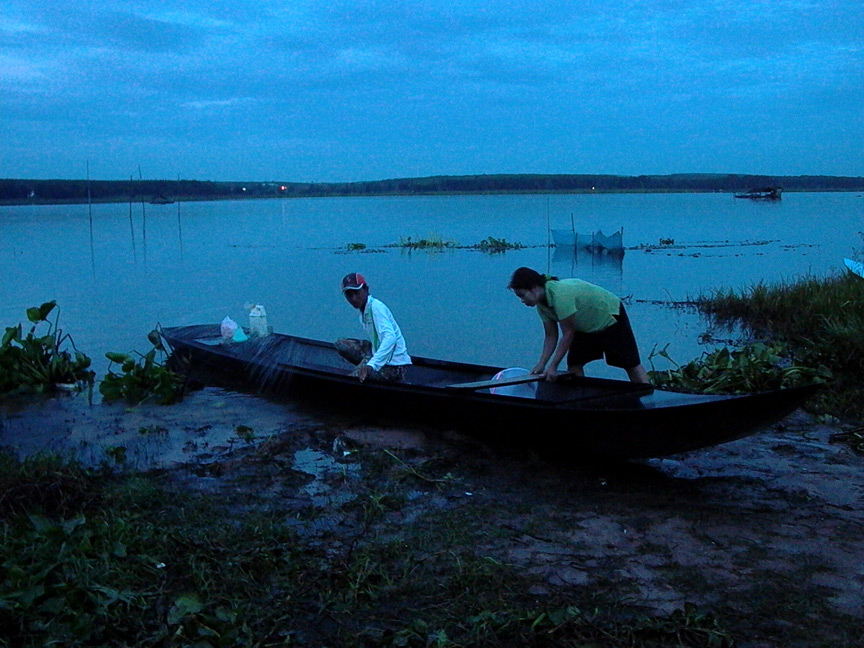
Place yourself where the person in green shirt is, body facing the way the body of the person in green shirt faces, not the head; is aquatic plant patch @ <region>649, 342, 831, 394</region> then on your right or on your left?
on your right

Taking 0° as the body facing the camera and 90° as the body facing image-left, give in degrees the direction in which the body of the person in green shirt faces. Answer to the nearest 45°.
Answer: approximately 90°

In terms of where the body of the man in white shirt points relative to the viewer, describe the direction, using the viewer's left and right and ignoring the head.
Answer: facing the viewer and to the left of the viewer

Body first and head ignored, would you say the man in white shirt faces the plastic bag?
no

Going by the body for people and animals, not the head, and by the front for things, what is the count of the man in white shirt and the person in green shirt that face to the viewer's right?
0

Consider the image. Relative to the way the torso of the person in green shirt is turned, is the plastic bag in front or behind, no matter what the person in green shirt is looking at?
in front

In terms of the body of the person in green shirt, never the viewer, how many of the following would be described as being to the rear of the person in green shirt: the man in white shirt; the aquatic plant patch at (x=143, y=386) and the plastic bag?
0

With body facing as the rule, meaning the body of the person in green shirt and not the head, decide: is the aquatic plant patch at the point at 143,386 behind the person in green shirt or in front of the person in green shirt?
in front

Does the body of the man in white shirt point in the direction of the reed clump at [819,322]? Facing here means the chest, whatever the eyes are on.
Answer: no
